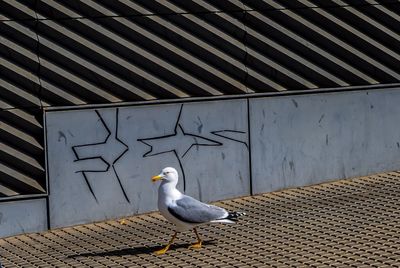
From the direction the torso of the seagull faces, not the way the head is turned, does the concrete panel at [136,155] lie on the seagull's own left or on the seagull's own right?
on the seagull's own right

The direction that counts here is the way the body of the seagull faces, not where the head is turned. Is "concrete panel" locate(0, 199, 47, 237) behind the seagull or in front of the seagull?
in front

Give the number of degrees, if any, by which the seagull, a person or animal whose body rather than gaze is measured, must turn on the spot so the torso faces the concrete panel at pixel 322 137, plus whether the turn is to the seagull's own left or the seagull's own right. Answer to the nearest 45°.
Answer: approximately 135° to the seagull's own right

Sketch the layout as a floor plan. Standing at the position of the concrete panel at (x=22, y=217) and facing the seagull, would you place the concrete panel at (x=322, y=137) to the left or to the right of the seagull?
left

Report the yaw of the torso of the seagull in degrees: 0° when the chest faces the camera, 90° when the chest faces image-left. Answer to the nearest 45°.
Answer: approximately 90°
